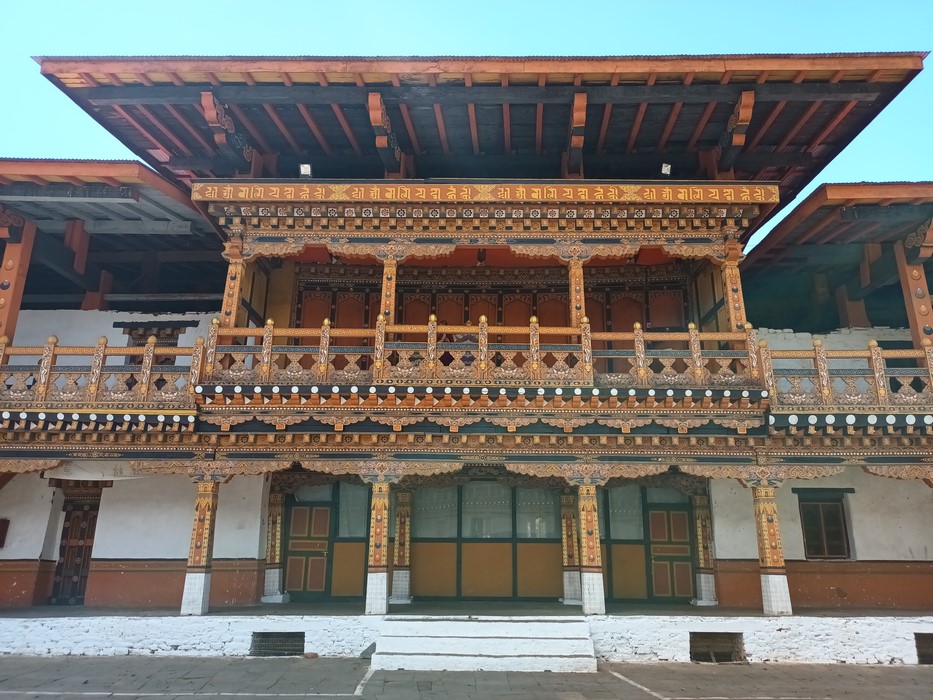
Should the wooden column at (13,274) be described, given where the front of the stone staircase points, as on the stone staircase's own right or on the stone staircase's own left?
on the stone staircase's own right

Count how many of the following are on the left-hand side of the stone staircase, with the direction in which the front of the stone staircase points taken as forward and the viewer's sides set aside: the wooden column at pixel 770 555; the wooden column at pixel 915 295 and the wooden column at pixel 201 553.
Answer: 2

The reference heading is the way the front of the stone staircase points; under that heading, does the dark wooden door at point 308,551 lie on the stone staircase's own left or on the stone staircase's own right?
on the stone staircase's own right

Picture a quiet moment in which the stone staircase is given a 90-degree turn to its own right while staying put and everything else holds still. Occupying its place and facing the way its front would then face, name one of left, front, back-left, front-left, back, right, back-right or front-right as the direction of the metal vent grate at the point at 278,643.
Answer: front

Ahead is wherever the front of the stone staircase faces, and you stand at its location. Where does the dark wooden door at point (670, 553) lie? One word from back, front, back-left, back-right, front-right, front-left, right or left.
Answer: back-left

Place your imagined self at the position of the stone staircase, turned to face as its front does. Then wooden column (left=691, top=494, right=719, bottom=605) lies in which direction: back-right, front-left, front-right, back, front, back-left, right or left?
back-left

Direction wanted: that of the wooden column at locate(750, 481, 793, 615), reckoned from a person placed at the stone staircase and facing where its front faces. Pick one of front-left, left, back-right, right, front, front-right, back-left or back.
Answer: left

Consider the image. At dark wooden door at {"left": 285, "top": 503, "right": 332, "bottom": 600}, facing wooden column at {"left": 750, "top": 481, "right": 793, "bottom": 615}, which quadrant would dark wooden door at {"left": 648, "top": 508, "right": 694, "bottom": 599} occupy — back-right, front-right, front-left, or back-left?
front-left

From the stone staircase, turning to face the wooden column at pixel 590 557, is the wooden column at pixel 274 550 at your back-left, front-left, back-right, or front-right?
back-left

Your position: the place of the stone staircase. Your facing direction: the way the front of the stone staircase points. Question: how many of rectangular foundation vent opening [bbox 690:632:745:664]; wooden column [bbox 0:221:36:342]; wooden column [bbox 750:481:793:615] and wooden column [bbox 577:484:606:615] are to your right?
1

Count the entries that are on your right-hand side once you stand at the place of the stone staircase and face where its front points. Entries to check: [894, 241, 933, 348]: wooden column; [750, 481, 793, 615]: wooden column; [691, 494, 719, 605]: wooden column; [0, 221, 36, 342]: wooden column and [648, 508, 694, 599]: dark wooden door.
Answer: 1

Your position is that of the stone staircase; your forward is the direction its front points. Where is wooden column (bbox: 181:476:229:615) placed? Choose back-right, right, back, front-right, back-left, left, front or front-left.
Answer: right

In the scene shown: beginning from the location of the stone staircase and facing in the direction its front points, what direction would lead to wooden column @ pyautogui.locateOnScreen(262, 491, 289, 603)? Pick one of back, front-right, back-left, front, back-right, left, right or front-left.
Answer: back-right

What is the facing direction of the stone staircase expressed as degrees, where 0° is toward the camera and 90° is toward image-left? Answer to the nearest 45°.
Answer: approximately 0°
